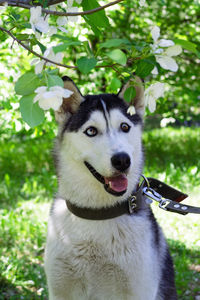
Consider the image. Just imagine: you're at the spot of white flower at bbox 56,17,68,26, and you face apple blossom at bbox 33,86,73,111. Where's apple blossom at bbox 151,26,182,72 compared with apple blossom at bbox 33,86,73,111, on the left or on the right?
left

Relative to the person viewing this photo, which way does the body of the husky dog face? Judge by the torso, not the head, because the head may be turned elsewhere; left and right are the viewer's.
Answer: facing the viewer
